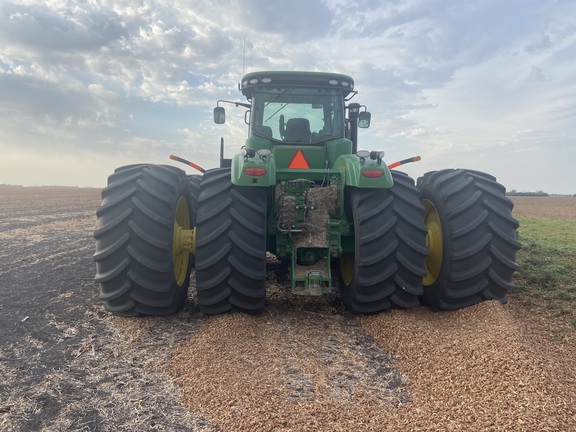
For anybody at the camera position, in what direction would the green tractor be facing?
facing away from the viewer
